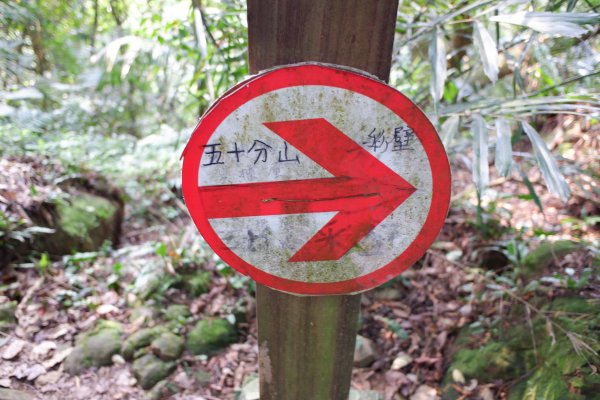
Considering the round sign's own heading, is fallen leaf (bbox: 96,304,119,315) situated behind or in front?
behind

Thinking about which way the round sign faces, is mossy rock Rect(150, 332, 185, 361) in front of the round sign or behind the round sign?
behind

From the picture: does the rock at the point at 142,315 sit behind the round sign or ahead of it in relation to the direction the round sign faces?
behind

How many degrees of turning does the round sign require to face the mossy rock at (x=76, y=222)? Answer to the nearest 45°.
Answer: approximately 135° to its right

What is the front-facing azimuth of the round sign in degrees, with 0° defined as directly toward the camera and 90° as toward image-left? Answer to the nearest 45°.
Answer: approximately 0°

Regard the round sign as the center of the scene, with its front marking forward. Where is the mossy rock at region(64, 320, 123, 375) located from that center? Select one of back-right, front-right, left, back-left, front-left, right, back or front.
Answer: back-right

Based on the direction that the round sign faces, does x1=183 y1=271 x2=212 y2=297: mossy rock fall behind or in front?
behind

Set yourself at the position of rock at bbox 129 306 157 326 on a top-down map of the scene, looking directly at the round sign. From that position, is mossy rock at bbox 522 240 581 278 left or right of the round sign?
left

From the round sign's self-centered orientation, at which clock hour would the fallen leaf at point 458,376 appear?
The fallen leaf is roughly at 7 o'clock from the round sign.

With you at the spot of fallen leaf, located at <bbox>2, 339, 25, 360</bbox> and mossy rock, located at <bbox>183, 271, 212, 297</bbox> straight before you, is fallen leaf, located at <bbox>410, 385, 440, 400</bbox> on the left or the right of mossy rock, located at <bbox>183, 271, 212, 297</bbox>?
right

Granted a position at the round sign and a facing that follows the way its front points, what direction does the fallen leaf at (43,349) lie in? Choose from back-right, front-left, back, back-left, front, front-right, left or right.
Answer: back-right

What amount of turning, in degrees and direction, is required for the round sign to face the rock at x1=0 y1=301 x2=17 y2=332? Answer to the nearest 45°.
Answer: approximately 135° to its right
